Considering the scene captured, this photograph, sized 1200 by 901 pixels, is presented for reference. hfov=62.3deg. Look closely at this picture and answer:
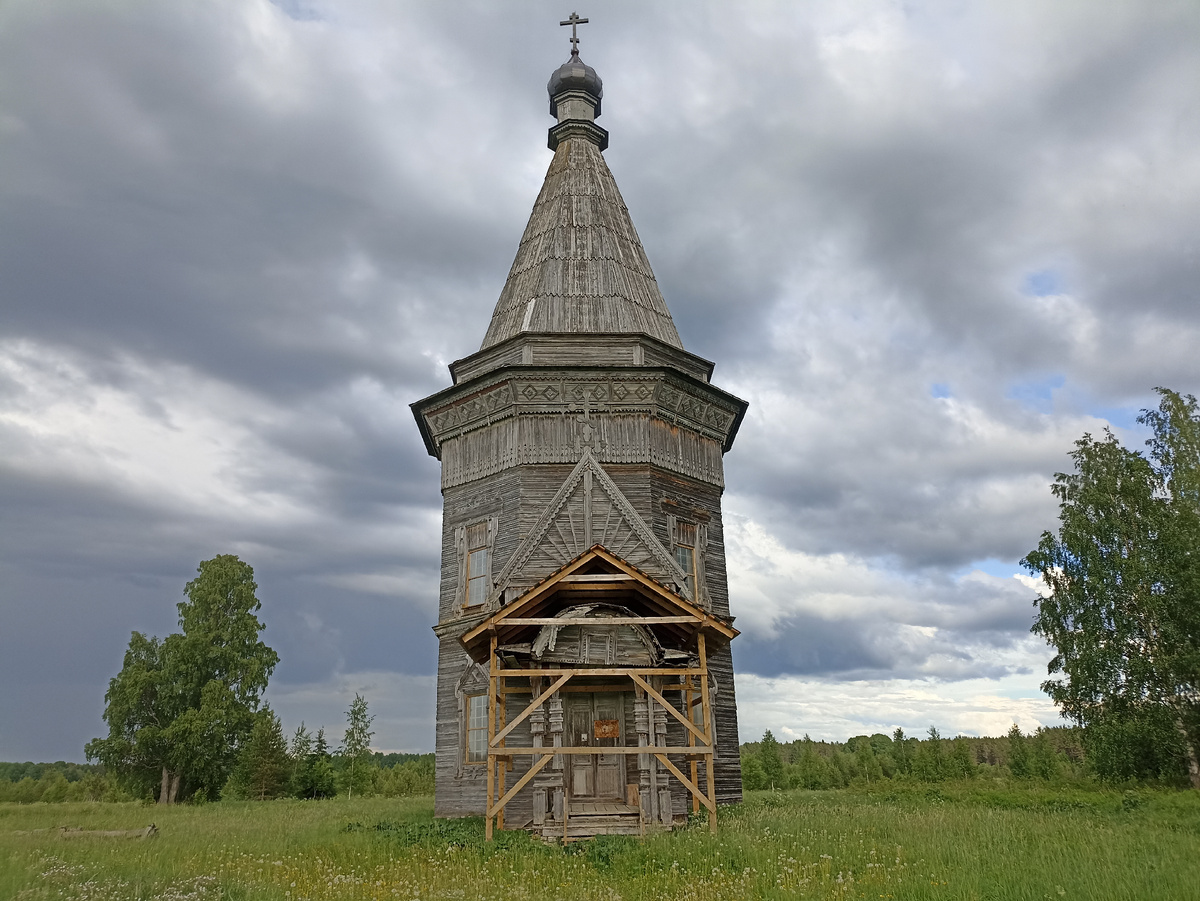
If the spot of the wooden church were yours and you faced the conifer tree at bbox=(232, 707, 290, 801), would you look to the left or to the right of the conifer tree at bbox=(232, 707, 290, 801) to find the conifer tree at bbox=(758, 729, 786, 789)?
right

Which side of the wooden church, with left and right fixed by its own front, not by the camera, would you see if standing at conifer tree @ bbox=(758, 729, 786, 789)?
back

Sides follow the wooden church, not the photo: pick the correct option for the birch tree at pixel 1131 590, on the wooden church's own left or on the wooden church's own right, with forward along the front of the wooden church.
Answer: on the wooden church's own left

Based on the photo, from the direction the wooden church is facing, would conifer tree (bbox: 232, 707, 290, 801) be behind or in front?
behind

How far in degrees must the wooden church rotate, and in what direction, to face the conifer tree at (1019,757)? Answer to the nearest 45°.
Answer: approximately 135° to its left

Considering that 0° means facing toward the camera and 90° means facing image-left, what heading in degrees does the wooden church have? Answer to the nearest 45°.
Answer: approximately 0°
